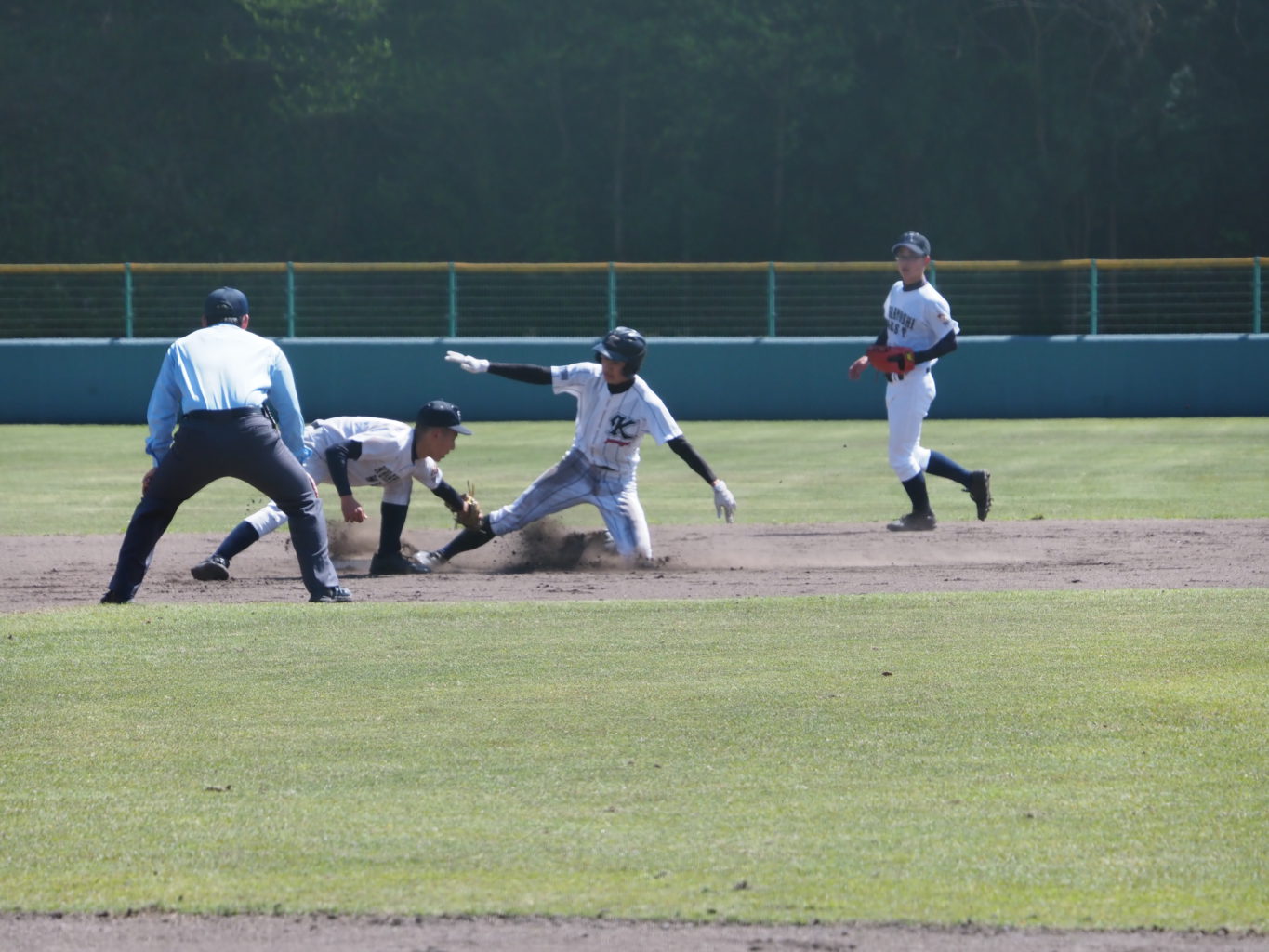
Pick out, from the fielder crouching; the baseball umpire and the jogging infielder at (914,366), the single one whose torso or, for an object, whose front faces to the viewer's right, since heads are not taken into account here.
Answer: the fielder crouching

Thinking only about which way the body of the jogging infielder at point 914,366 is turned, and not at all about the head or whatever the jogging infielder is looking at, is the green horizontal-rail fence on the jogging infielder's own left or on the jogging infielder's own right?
on the jogging infielder's own right

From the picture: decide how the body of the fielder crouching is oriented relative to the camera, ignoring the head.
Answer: to the viewer's right

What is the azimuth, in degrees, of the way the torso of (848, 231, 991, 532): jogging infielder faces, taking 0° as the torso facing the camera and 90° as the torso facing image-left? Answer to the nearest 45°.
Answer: approximately 45°

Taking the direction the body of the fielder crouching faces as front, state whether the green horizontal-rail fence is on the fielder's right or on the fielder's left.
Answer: on the fielder's left

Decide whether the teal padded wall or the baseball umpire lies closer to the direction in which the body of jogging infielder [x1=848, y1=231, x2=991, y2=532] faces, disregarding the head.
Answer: the baseball umpire

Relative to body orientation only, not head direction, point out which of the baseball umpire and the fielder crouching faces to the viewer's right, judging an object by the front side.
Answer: the fielder crouching

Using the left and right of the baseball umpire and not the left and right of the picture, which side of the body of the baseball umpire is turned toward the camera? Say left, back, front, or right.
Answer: back

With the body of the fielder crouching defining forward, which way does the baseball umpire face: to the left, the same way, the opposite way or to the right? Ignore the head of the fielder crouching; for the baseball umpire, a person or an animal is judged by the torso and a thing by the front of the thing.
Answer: to the left
